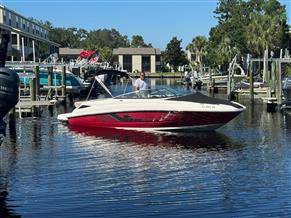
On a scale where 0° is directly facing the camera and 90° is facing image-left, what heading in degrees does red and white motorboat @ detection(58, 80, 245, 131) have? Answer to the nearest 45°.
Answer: approximately 270°

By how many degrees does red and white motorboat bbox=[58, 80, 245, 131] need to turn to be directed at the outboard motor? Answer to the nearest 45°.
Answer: approximately 135° to its right
